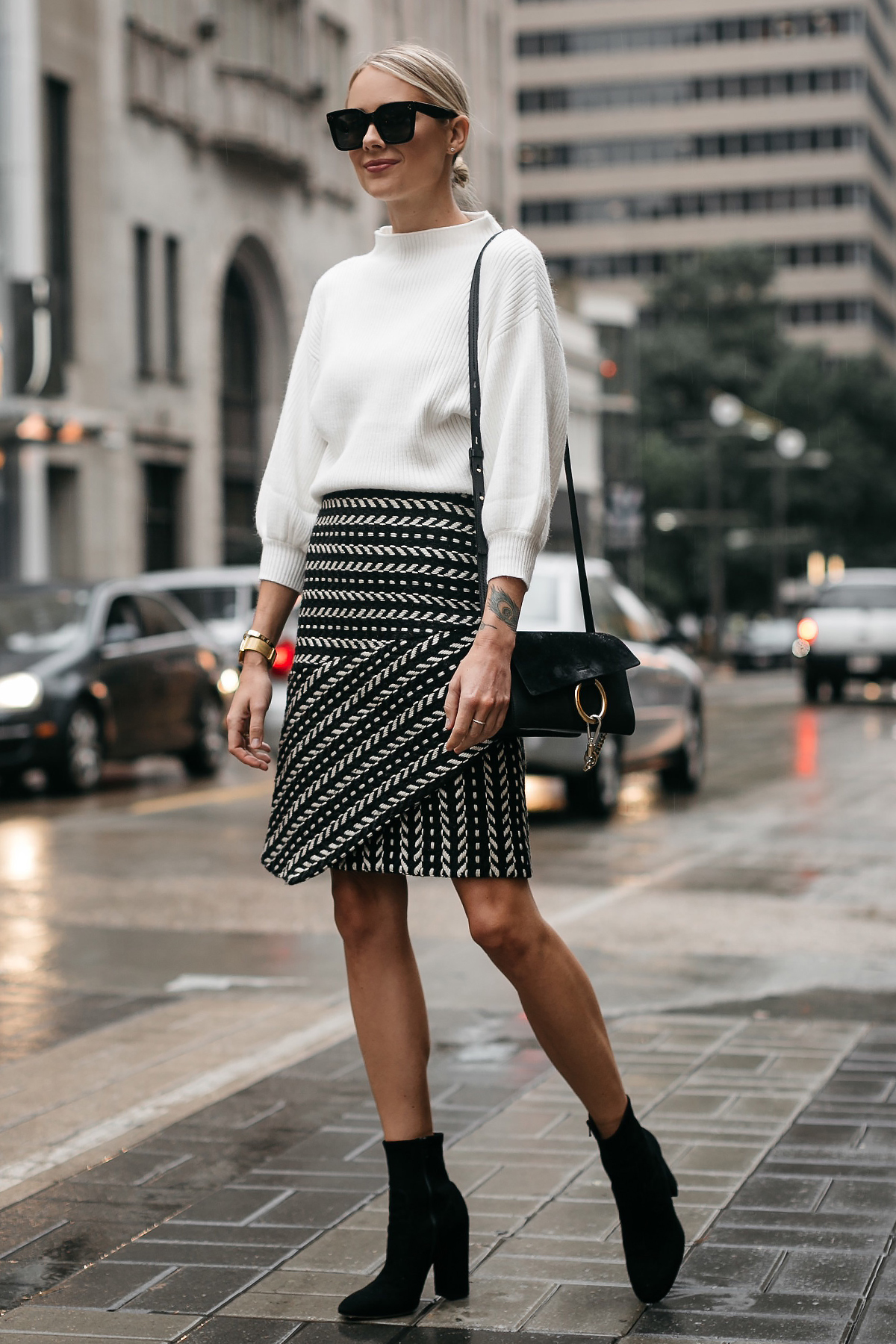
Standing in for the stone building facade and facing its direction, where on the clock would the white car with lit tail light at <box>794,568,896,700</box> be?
The white car with lit tail light is roughly at 12 o'clock from the stone building facade.

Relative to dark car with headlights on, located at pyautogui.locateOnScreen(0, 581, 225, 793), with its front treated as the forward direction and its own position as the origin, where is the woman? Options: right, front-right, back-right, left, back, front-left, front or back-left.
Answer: front-left

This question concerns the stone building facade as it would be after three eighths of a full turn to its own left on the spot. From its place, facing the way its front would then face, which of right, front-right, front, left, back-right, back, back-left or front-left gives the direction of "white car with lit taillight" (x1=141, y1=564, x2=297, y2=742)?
back

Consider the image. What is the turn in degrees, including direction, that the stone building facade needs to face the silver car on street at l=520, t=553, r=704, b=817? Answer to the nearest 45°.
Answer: approximately 45° to its right

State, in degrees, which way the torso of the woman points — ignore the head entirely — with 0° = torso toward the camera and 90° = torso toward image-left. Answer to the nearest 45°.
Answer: approximately 45°

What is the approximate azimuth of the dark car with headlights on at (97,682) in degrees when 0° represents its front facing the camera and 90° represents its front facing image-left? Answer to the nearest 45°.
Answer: approximately 45°

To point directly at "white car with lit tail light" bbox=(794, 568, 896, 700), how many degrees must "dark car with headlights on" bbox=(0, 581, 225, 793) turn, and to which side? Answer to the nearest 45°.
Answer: approximately 180°

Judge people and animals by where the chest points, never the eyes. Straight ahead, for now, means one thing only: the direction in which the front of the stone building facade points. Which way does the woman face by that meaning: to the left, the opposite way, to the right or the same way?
to the right

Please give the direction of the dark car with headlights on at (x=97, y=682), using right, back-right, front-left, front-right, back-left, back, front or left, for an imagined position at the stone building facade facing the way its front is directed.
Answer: front-right

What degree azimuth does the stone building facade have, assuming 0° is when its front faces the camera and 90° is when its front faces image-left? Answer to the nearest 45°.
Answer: approximately 315°

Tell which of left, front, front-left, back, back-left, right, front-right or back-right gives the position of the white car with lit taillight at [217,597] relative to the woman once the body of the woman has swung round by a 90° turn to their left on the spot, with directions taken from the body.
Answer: back-left

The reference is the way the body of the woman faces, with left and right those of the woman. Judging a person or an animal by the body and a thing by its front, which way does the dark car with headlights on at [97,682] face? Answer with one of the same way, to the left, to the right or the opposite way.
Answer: the same way

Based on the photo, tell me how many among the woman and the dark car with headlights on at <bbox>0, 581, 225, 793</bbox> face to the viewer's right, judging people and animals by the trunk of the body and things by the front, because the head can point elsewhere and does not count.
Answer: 0

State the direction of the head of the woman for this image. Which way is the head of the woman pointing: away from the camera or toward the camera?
toward the camera

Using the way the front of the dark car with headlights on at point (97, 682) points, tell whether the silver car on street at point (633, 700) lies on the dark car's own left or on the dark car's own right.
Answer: on the dark car's own left
